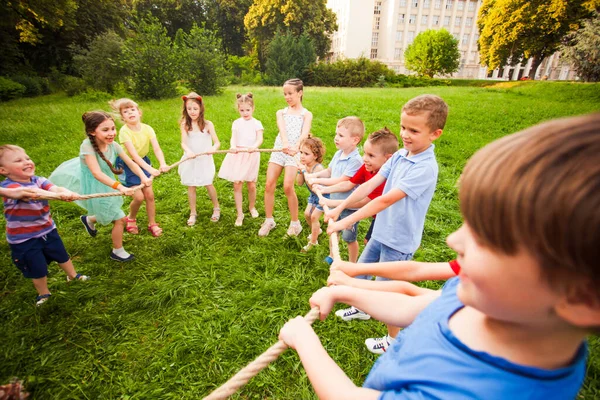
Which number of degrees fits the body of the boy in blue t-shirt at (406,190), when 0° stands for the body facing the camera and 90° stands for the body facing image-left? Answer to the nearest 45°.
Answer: approximately 45°

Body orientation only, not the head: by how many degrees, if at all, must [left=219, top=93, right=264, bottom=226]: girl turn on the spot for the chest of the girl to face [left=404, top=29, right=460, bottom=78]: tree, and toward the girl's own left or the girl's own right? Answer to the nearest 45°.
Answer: approximately 135° to the girl's own left

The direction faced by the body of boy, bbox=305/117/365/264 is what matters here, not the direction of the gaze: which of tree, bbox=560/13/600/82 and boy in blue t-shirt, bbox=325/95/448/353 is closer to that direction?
the boy in blue t-shirt

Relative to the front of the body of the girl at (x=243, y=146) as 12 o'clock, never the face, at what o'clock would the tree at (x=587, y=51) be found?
The tree is roughly at 8 o'clock from the girl.

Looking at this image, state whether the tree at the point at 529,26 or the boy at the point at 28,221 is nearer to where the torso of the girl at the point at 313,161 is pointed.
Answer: the boy

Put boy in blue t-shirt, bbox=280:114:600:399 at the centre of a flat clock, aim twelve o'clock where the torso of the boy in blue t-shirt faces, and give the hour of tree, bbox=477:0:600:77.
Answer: The tree is roughly at 3 o'clock from the boy in blue t-shirt.

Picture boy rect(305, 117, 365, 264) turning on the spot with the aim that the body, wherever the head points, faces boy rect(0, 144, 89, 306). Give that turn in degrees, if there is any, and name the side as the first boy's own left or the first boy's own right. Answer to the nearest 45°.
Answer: approximately 45° to the first boy's own right

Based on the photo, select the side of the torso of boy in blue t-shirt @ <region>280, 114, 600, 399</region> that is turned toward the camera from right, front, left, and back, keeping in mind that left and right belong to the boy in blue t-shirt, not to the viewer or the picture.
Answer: left

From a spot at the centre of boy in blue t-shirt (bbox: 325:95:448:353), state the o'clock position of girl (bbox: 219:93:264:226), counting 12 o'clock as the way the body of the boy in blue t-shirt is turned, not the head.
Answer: The girl is roughly at 3 o'clock from the boy in blue t-shirt.

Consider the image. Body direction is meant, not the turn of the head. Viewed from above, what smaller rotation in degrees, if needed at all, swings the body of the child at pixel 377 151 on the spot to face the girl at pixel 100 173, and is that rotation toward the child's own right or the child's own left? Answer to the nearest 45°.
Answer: approximately 45° to the child's own right

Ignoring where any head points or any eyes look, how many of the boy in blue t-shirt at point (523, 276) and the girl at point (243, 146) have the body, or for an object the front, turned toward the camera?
1

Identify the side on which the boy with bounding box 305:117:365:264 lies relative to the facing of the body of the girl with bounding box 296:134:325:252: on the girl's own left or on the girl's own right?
on the girl's own left

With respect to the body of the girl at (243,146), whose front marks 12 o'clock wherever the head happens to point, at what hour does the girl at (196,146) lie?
the girl at (196,146) is roughly at 3 o'clock from the girl at (243,146).
